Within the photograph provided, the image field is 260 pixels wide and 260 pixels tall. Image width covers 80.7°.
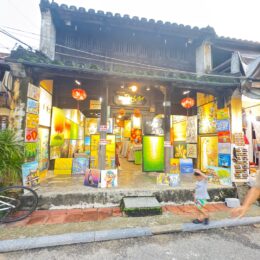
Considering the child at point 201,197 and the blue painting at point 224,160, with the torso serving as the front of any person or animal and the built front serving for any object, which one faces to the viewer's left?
the child

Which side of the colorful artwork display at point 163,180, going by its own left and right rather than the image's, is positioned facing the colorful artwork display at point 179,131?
back

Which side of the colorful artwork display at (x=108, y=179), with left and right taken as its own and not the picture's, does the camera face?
front

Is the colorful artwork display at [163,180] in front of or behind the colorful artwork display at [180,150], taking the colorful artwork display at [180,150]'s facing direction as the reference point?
in front

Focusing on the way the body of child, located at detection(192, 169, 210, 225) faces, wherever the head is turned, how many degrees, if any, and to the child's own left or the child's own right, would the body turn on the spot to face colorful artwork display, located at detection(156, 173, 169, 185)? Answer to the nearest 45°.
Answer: approximately 45° to the child's own right

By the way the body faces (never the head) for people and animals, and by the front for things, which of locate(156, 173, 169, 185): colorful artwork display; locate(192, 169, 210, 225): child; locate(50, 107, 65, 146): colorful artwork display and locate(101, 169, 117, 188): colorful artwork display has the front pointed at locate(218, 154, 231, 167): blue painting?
locate(50, 107, 65, 146): colorful artwork display

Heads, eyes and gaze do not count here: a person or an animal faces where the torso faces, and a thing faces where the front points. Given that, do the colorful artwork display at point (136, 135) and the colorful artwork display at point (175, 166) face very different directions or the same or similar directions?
same or similar directions

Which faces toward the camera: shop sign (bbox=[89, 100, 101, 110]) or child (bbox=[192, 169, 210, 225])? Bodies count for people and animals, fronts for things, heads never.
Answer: the shop sign

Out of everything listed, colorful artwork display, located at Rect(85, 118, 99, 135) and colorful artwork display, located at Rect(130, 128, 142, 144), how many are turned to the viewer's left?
0

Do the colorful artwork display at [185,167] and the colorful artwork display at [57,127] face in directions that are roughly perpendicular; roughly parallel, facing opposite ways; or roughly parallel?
roughly perpendicular

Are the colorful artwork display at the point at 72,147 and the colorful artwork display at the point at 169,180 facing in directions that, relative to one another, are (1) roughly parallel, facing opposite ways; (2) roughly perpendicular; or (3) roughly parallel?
roughly perpendicular
